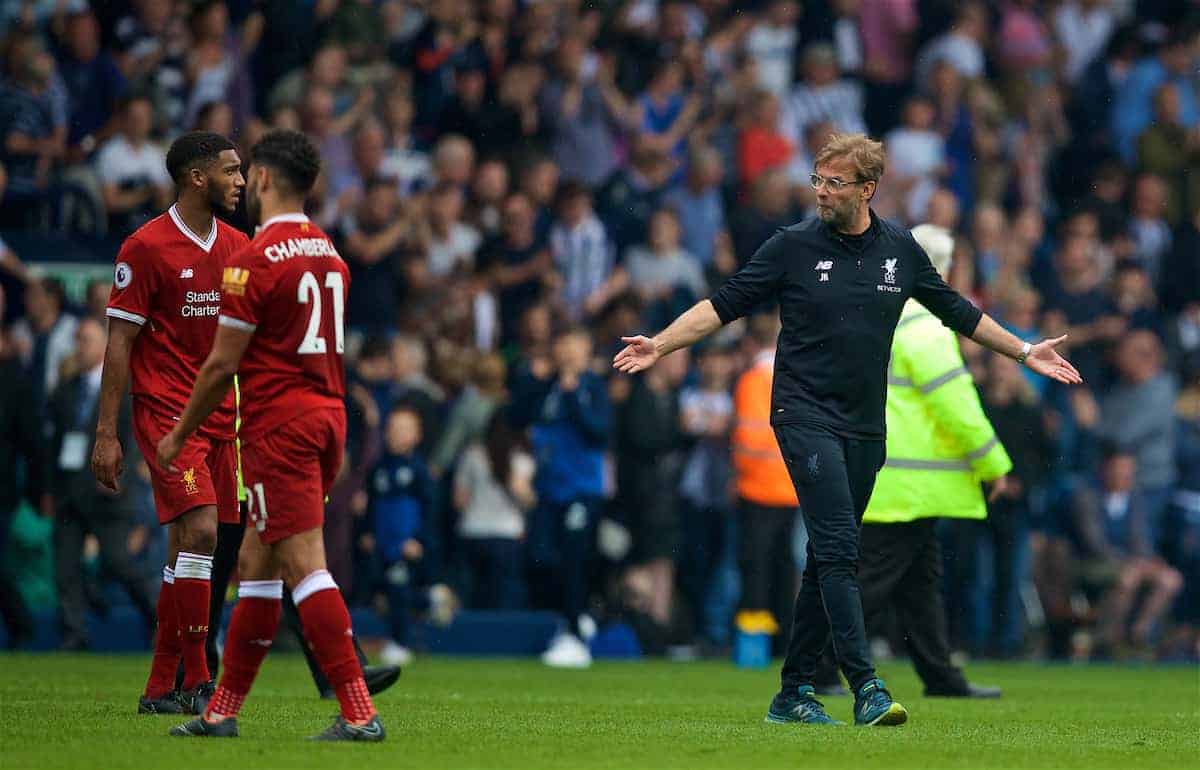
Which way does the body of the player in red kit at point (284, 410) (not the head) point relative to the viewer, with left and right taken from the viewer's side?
facing away from the viewer and to the left of the viewer

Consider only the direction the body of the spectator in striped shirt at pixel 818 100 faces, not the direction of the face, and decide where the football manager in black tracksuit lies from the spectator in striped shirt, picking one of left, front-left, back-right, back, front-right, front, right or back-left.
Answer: front

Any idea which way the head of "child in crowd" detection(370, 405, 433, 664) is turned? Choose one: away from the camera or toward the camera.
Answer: toward the camera

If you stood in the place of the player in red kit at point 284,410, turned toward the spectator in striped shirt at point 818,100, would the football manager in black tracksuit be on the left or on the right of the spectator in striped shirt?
right

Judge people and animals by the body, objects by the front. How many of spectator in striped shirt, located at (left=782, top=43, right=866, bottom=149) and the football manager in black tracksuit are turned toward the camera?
2

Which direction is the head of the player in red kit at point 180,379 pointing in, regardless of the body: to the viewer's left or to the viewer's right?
to the viewer's right

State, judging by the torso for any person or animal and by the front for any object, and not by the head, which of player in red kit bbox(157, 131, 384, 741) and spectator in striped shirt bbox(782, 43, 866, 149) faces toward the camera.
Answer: the spectator in striped shirt

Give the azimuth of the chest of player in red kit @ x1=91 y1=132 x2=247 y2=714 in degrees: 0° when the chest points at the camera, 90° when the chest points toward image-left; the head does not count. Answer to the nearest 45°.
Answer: approximately 315°

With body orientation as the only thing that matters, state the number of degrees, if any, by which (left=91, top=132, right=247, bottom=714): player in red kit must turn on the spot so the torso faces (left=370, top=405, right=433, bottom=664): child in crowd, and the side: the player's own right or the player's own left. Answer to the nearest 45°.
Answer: approximately 135° to the player's own left

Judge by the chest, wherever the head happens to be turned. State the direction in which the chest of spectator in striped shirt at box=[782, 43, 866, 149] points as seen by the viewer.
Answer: toward the camera

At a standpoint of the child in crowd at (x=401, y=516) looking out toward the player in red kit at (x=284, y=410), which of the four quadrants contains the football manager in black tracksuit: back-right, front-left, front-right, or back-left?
front-left

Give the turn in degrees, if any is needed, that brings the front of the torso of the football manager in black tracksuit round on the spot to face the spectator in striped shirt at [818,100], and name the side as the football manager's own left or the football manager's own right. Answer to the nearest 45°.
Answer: approximately 180°

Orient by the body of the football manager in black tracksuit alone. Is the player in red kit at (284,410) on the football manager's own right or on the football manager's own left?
on the football manager's own right

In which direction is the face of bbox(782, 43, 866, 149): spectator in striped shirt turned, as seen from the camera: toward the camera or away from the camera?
toward the camera

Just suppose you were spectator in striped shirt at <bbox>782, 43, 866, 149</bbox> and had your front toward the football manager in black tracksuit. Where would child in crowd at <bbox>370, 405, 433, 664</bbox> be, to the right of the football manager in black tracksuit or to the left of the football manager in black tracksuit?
right
